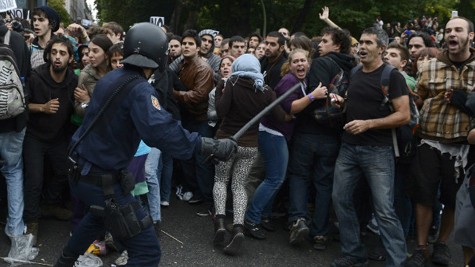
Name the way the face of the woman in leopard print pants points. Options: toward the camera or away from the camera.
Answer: away from the camera

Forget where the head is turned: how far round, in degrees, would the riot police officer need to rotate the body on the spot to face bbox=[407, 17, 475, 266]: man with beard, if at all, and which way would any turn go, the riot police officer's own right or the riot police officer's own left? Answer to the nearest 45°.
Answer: approximately 45° to the riot police officer's own right

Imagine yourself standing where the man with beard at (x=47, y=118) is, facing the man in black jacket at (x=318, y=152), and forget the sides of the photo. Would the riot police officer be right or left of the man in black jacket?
right

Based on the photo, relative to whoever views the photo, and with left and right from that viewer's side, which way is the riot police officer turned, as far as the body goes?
facing away from the viewer and to the right of the viewer

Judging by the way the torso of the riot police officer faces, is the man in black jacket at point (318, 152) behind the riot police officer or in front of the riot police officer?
in front

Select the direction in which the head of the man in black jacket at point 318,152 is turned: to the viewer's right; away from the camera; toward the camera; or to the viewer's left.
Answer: to the viewer's left

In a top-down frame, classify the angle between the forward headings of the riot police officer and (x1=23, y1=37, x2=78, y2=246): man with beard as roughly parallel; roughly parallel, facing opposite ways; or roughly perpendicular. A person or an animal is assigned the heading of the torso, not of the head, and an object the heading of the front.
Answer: roughly perpendicular

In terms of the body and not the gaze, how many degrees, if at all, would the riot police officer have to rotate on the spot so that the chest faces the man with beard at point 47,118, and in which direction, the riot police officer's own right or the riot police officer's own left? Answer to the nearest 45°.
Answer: approximately 90° to the riot police officer's own left

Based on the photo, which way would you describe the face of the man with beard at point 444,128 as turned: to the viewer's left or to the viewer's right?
to the viewer's left
